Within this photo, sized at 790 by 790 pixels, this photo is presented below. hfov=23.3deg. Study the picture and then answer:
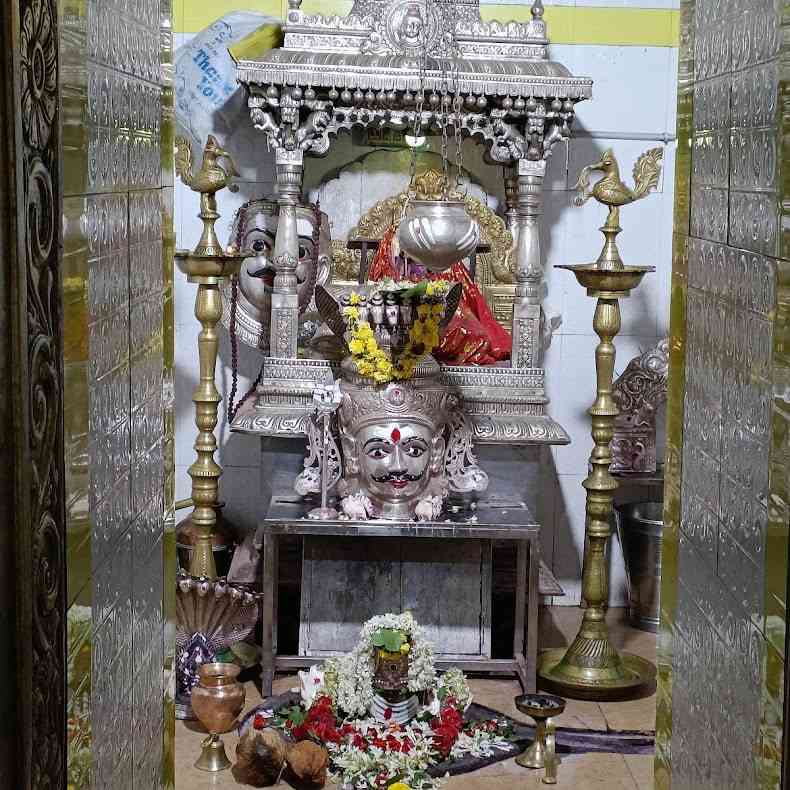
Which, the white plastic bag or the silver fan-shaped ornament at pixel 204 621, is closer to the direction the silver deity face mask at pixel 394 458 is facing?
the silver fan-shaped ornament

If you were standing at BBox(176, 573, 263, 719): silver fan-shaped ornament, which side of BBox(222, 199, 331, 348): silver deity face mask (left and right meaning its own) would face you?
front

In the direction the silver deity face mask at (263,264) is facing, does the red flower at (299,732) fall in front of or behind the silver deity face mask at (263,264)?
in front

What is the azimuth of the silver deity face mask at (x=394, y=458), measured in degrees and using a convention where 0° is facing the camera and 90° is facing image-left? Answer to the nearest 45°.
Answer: approximately 0°

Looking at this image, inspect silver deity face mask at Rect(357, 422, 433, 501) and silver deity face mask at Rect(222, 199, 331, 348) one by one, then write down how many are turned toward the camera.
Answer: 2

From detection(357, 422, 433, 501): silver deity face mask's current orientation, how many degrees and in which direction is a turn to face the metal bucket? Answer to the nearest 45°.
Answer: approximately 135° to its left

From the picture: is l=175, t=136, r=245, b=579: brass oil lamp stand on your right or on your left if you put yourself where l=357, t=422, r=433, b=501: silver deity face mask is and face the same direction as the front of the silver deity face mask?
on your right

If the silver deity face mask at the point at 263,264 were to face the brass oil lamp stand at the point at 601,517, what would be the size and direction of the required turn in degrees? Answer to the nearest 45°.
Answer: approximately 45° to its left

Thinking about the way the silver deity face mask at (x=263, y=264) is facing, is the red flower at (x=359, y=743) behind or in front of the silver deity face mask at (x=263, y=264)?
in front

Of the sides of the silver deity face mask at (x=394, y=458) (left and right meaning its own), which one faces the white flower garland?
front

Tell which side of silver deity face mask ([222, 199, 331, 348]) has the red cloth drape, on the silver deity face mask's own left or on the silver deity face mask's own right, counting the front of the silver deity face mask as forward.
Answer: on the silver deity face mask's own left
